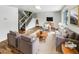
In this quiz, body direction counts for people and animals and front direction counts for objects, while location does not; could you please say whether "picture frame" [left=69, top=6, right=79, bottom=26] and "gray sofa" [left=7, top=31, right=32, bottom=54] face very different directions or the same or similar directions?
very different directions

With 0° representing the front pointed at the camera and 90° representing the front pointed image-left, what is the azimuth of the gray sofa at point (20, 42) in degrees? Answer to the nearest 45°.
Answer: approximately 225°
